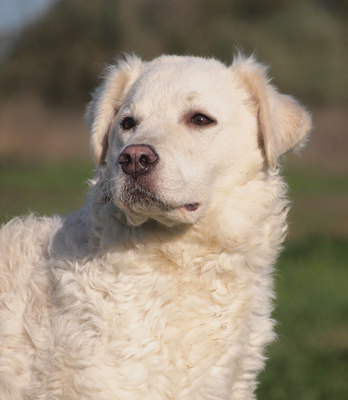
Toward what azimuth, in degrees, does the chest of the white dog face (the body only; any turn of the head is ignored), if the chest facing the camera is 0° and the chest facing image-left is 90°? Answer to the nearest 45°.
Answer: approximately 315°
